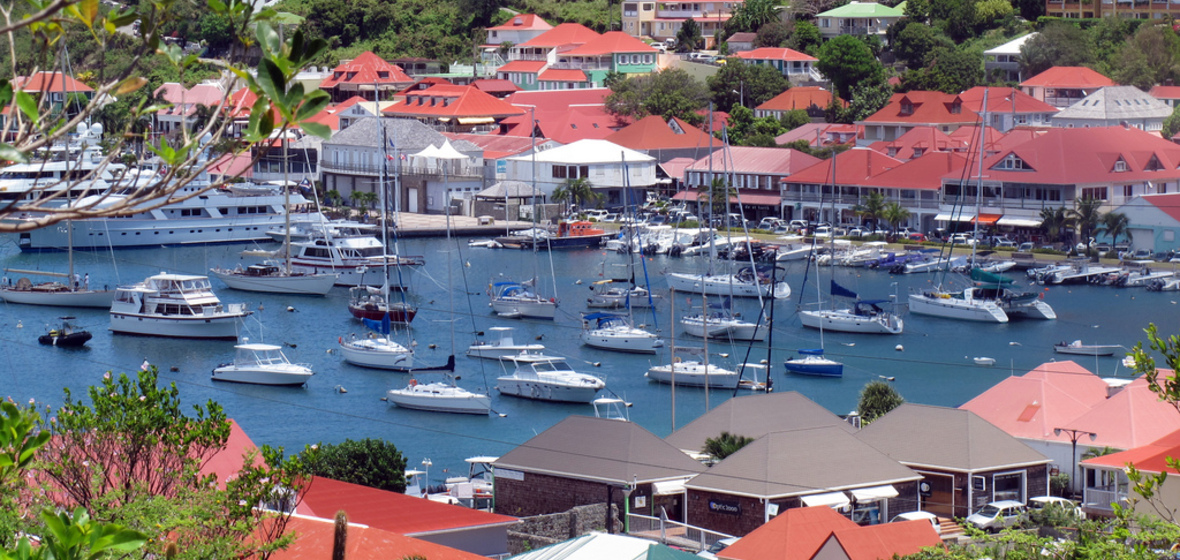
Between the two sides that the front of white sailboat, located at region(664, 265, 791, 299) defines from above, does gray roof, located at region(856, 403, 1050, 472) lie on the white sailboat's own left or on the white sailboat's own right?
on the white sailboat's own left

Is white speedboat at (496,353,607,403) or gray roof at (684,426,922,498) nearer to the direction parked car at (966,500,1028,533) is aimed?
the gray roof

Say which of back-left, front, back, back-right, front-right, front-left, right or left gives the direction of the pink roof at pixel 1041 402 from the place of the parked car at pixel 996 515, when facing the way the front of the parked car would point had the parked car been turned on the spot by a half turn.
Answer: front-left
